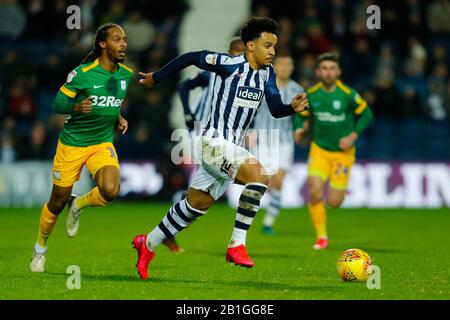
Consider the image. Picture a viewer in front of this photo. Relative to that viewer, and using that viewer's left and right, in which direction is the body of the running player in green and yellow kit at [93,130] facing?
facing the viewer and to the right of the viewer

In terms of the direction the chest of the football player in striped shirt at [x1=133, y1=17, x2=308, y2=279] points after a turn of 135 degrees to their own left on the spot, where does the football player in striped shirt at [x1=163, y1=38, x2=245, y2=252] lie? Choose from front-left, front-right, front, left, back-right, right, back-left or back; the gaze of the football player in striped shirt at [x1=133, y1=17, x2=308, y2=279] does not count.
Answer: front

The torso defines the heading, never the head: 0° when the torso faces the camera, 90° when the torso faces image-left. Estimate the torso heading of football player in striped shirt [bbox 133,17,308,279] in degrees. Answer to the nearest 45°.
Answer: approximately 315°

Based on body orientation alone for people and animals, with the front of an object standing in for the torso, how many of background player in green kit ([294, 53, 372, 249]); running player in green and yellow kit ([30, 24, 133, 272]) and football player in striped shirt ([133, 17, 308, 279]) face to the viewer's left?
0

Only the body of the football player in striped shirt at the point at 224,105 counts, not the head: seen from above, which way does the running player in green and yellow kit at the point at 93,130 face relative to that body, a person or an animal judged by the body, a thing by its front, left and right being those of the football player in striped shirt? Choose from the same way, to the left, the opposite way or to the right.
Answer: the same way

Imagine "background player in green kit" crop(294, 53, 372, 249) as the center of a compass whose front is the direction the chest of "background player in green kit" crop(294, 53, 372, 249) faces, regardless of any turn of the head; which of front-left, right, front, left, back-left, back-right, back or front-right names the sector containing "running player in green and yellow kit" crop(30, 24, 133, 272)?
front-right

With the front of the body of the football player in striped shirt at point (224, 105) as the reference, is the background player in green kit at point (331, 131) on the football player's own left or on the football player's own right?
on the football player's own left

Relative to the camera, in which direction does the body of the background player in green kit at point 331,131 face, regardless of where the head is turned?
toward the camera

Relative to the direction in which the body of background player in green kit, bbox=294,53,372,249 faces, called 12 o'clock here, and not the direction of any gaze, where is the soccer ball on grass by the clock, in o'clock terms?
The soccer ball on grass is roughly at 12 o'clock from the background player in green kit.

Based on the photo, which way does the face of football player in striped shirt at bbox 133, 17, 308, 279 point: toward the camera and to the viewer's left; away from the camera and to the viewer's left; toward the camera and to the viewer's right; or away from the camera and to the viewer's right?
toward the camera and to the viewer's right

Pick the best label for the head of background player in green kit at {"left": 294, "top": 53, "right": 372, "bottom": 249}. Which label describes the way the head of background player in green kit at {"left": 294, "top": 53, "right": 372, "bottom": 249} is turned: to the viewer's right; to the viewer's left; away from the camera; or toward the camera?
toward the camera

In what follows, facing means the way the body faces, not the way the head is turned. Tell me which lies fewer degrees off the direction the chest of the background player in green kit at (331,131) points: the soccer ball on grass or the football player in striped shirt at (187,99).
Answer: the soccer ball on grass

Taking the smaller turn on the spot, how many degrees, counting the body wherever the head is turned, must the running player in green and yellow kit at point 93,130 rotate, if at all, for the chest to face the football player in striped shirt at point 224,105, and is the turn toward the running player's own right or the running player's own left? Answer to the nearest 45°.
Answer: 0° — they already face them
